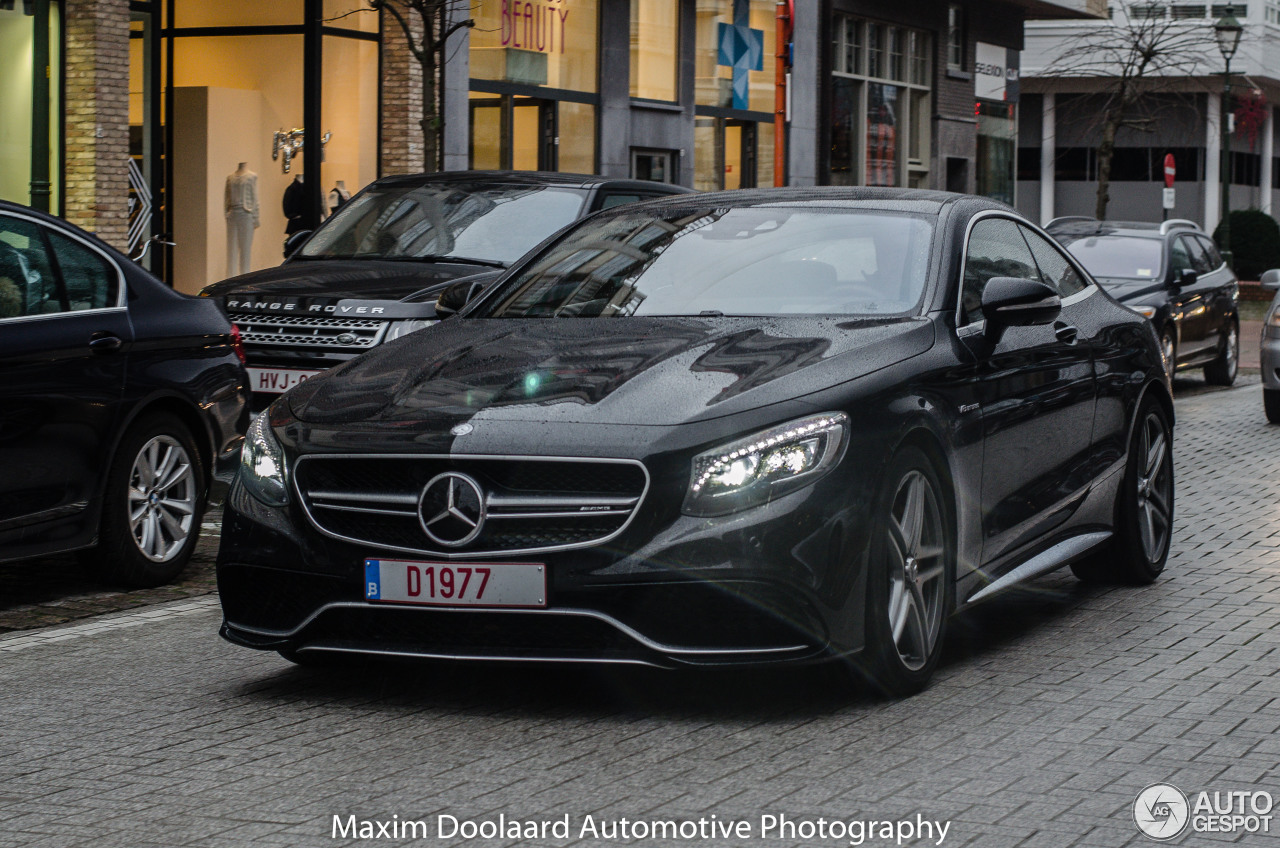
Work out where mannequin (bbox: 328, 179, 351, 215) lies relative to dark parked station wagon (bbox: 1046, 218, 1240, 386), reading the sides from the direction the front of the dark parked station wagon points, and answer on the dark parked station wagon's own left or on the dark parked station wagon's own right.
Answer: on the dark parked station wagon's own right

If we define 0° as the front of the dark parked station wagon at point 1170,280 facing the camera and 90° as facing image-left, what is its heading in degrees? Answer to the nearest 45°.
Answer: approximately 45°

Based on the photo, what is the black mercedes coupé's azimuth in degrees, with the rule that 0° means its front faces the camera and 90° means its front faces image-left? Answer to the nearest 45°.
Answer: approximately 45°

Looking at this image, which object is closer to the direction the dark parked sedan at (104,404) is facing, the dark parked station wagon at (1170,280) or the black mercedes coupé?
the black mercedes coupé

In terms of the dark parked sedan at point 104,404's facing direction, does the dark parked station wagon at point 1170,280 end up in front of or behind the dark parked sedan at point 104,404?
behind

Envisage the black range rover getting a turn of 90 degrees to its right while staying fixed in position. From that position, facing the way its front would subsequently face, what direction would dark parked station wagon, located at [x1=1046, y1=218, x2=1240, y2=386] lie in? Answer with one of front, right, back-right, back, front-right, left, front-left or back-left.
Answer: right

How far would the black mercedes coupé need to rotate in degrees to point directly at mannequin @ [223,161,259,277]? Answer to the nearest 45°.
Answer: approximately 135° to its right

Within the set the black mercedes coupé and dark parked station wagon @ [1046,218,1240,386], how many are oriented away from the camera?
0

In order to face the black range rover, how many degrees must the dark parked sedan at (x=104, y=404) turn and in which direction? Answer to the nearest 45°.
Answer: approximately 135° to its right

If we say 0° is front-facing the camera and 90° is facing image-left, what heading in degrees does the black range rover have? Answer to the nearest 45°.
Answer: approximately 45°

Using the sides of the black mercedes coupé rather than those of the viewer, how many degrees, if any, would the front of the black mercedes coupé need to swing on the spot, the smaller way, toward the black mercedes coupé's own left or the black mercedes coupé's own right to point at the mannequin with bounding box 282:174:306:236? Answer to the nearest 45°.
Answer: approximately 135° to the black mercedes coupé's own right

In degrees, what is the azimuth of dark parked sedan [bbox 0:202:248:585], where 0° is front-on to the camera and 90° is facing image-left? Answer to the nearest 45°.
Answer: approximately 45°

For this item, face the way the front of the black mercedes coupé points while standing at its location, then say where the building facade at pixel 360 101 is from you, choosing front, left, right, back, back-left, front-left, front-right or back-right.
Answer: back-right
